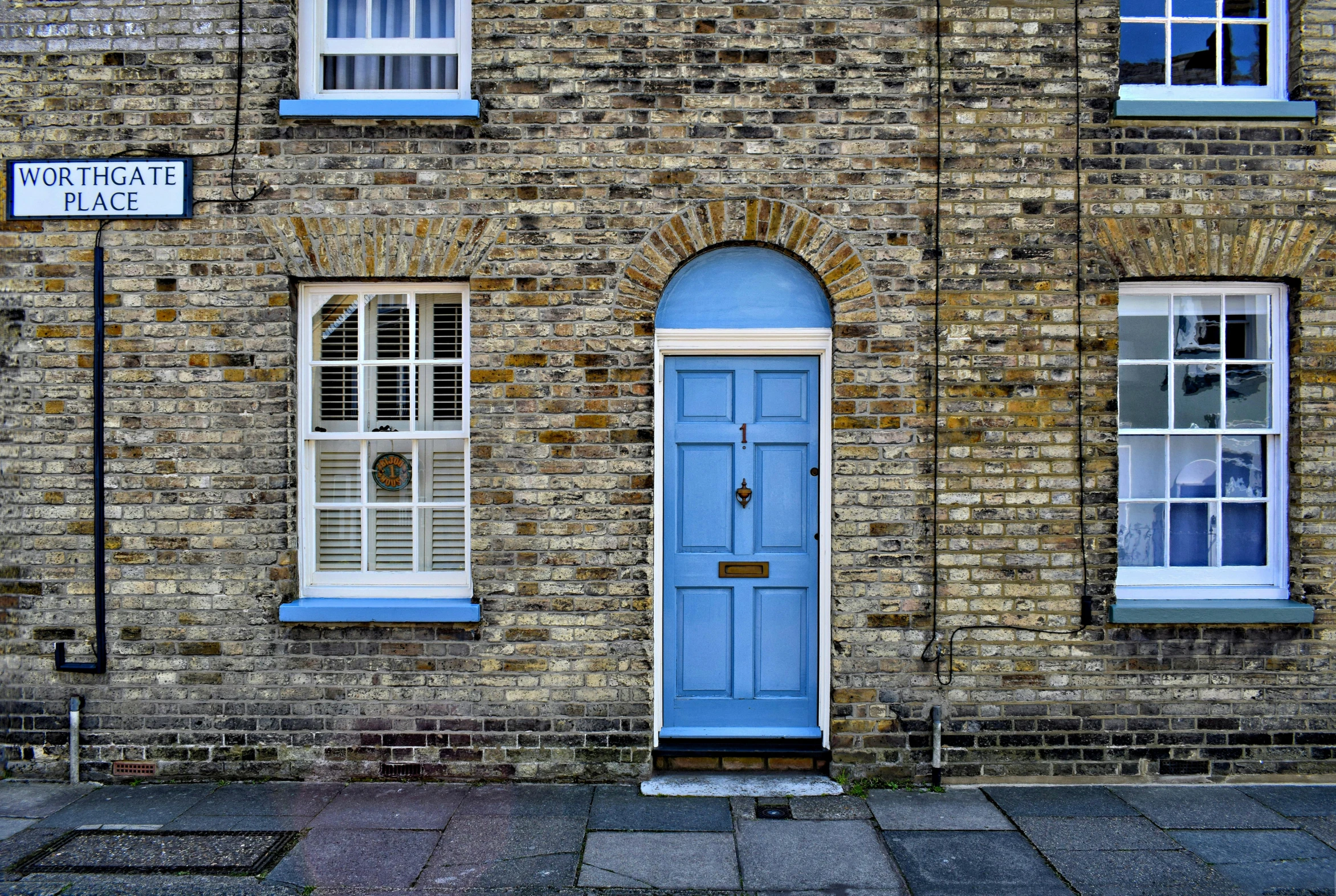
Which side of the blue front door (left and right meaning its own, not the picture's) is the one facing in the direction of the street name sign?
right

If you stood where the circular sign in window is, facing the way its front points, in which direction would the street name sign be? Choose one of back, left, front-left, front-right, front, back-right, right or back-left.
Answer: right

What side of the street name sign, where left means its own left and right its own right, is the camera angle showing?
front

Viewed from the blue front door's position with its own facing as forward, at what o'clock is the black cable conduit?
The black cable conduit is roughly at 3 o'clock from the blue front door.

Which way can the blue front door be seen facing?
toward the camera

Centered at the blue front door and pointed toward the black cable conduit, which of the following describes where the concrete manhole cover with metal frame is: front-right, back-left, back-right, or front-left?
front-left

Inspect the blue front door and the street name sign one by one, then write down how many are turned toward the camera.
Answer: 2

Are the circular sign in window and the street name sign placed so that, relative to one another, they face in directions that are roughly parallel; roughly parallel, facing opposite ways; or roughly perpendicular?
roughly parallel

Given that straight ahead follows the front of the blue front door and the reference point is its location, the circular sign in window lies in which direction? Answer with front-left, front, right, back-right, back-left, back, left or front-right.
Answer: right

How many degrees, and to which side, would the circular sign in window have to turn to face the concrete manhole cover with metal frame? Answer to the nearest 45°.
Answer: approximately 45° to its right

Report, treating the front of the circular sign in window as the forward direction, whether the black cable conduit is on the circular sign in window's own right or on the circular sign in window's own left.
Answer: on the circular sign in window's own right

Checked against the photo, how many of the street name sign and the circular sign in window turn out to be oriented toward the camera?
2

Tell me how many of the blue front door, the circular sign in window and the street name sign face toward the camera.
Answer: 3

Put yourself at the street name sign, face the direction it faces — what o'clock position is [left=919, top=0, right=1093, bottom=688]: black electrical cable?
The black electrical cable is roughly at 10 o'clock from the street name sign.
